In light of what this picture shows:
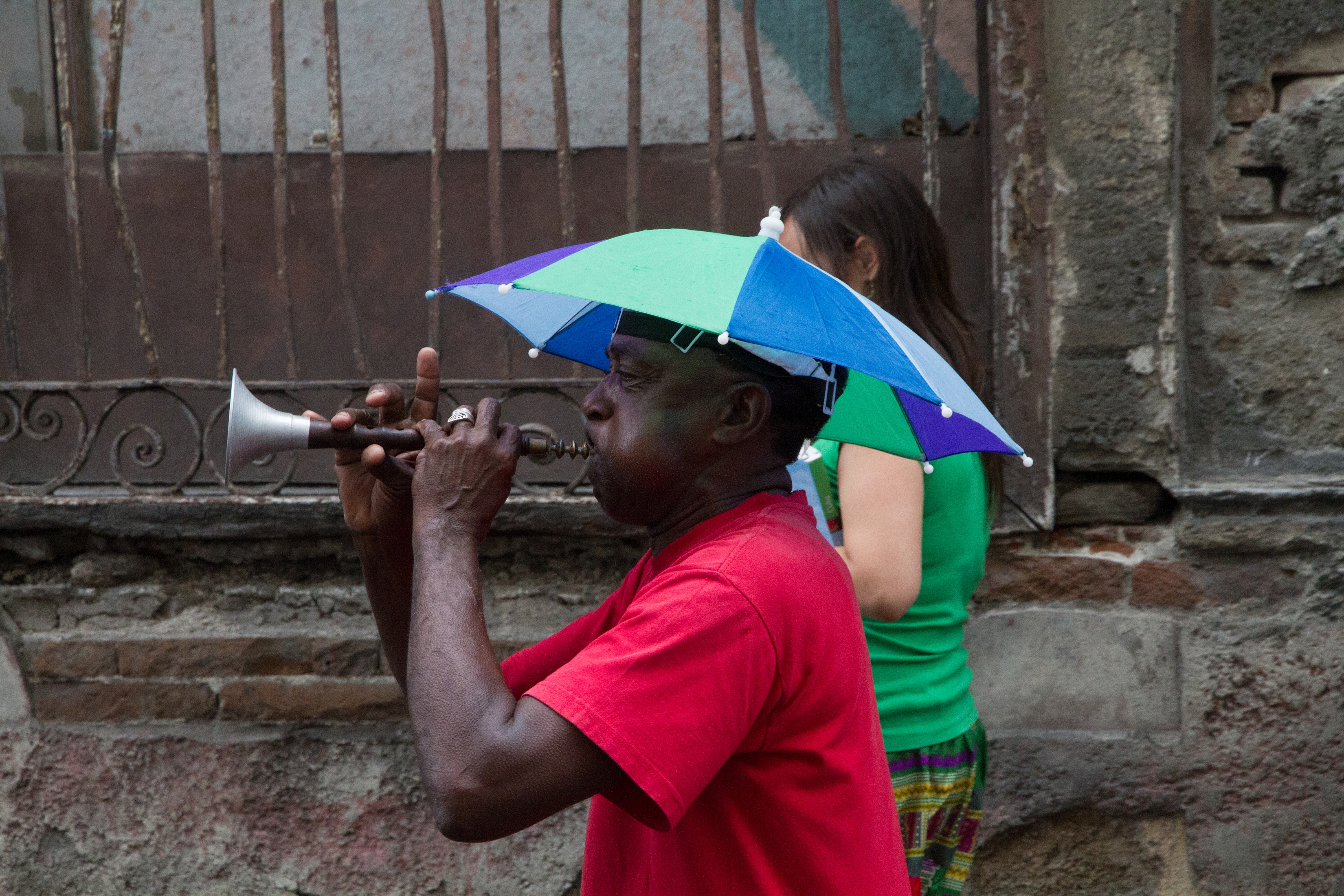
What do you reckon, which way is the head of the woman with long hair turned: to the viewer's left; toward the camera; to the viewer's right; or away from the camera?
to the viewer's left

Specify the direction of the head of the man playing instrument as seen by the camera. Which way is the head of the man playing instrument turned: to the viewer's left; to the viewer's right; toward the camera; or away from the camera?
to the viewer's left

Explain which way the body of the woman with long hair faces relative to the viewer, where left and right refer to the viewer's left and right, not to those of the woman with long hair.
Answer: facing to the left of the viewer

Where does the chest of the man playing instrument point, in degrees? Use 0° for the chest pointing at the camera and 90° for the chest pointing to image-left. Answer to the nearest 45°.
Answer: approximately 90°
